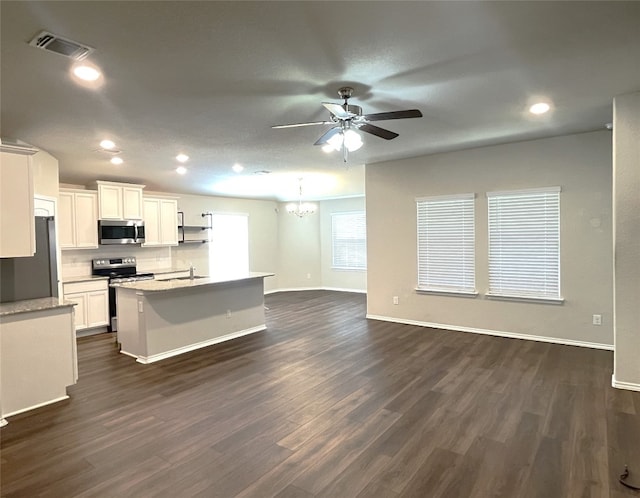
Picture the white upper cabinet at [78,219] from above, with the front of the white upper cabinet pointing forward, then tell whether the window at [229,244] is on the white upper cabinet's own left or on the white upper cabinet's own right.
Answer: on the white upper cabinet's own left

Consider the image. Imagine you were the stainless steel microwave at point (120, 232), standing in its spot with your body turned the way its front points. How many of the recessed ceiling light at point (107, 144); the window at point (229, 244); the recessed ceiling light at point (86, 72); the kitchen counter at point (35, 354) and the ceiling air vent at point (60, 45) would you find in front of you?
4

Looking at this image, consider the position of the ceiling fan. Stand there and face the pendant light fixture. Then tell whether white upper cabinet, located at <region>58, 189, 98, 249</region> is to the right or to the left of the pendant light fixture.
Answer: left

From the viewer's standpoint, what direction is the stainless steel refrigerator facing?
to the viewer's right

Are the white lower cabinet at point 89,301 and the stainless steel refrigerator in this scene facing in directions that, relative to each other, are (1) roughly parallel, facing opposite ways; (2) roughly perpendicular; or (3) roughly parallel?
roughly perpendicular

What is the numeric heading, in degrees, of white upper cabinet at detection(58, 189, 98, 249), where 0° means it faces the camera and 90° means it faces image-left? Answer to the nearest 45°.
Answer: approximately 0°

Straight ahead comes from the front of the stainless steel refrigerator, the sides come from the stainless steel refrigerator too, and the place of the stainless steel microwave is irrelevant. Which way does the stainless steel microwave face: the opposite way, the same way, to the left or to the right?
to the right

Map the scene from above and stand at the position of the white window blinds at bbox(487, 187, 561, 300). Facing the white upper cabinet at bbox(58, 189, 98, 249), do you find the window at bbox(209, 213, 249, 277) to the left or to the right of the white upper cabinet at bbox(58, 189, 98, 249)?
right

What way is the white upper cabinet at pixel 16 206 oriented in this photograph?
to the viewer's right
